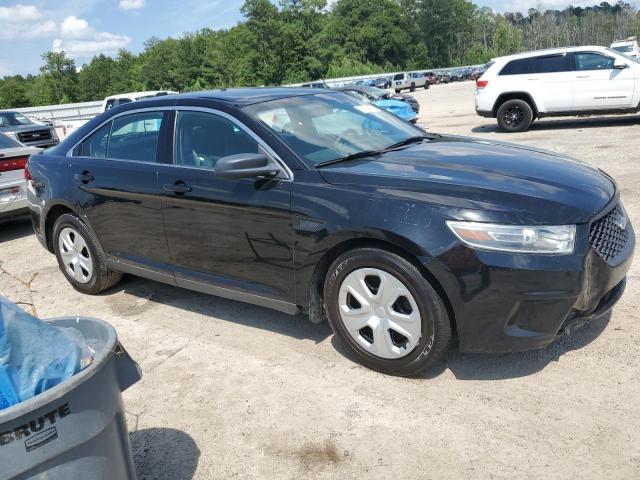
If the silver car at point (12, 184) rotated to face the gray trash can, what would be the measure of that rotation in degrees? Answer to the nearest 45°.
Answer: approximately 135° to its left

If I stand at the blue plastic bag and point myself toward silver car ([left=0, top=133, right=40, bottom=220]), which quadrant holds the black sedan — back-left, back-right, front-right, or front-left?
front-right

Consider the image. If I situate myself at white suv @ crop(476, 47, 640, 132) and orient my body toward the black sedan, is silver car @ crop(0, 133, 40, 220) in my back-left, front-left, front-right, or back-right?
front-right

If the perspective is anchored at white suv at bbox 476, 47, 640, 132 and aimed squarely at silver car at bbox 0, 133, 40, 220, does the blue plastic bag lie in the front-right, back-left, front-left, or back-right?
front-left

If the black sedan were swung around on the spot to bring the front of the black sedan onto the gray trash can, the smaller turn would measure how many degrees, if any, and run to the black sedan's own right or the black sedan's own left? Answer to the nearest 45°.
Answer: approximately 90° to the black sedan's own right

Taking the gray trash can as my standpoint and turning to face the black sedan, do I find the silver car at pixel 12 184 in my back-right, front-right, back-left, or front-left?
front-left

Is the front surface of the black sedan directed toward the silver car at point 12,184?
no

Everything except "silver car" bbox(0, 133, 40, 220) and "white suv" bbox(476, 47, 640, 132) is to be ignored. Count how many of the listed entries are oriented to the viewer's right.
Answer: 1

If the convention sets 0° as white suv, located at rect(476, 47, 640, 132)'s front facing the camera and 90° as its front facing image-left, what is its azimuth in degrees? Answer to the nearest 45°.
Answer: approximately 270°

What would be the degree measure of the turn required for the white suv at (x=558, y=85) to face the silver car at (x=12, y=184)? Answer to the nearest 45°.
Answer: approximately 135° to its right

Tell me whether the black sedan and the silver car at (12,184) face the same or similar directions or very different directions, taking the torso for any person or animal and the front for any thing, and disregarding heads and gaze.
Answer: very different directions

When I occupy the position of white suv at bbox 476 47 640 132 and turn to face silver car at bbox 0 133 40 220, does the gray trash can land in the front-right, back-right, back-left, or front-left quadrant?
front-left

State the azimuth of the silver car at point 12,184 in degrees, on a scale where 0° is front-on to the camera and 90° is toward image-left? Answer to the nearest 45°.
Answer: approximately 135°

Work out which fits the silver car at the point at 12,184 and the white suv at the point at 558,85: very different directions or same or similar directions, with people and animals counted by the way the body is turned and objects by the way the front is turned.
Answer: very different directions

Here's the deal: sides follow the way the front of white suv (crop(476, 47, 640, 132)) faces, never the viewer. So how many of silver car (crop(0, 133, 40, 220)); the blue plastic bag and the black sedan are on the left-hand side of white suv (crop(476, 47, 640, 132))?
0

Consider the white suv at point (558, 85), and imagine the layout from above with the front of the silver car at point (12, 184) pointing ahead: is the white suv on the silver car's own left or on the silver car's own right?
on the silver car's own right

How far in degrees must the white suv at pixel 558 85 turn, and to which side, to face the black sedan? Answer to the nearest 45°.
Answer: approximately 90° to its right
